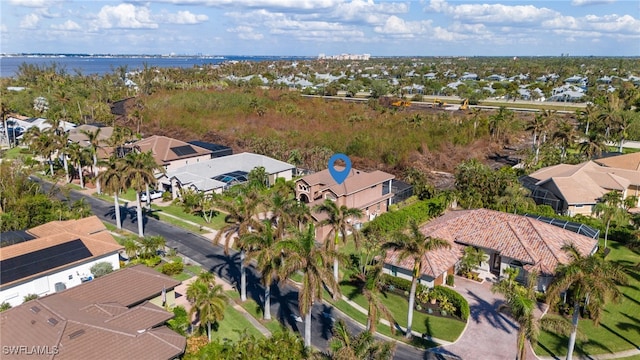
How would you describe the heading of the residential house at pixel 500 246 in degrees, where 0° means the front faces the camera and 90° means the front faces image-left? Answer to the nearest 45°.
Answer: approximately 45°

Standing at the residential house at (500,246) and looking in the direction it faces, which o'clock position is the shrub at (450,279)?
The shrub is roughly at 12 o'clock from the residential house.

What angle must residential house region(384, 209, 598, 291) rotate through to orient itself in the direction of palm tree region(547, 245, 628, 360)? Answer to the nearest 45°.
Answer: approximately 45° to its left

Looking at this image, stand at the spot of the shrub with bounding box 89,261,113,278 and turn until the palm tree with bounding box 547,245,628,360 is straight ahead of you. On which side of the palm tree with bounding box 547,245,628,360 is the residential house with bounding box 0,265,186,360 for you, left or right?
right

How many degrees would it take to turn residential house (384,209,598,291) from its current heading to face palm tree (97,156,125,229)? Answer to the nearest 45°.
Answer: approximately 45° to its right

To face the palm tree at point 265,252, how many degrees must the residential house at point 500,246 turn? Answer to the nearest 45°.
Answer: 0° — it already faces it

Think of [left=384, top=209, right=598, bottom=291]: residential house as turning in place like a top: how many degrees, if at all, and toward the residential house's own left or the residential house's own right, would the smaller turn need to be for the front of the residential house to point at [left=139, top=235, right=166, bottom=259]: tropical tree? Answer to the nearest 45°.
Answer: approximately 45° to the residential house's own right
